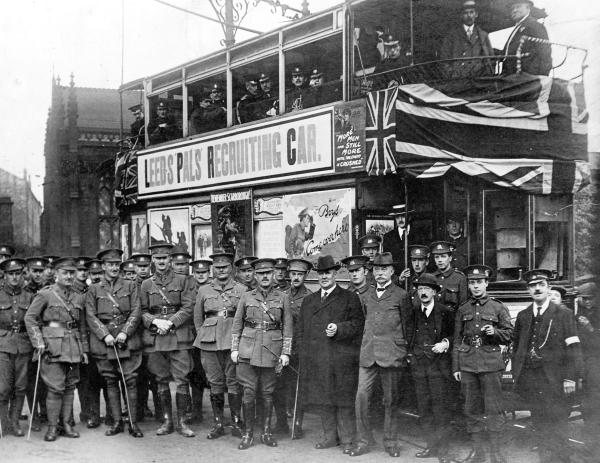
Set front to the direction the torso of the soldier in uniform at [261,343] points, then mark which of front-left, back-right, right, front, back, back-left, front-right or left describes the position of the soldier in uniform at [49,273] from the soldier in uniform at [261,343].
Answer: back-right

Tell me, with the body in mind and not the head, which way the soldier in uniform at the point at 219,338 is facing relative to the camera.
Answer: toward the camera

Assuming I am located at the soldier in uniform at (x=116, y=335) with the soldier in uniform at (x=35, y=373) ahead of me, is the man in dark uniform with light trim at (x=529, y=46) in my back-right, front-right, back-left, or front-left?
back-right

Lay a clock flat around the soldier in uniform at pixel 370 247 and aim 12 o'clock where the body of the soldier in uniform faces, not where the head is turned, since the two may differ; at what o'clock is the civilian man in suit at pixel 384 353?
The civilian man in suit is roughly at 12 o'clock from the soldier in uniform.

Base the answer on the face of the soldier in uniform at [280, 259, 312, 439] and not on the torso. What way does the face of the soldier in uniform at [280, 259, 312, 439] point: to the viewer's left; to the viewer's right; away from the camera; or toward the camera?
toward the camera

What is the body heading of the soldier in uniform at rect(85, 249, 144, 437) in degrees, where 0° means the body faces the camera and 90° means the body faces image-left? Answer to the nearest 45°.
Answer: approximately 0°

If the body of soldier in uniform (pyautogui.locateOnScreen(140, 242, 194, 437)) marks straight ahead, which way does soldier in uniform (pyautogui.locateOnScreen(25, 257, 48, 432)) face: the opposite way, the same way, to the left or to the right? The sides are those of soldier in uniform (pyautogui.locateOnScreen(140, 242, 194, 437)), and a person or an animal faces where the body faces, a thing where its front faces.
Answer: the same way

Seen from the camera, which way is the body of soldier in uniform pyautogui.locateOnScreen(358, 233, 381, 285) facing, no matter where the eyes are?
toward the camera

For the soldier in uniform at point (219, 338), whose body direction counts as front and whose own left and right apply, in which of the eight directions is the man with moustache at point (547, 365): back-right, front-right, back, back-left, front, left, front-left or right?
front-left

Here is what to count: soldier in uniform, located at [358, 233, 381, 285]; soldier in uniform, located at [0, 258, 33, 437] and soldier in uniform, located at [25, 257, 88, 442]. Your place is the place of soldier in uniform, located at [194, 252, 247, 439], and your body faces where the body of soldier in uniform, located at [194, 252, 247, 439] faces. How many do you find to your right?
2

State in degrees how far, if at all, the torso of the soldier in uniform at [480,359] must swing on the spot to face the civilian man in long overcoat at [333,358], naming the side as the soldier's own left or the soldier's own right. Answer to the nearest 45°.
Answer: approximately 90° to the soldier's own right

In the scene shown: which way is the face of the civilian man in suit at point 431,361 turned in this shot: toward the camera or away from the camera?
toward the camera

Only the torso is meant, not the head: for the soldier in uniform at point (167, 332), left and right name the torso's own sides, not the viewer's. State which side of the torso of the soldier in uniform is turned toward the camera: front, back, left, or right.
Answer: front

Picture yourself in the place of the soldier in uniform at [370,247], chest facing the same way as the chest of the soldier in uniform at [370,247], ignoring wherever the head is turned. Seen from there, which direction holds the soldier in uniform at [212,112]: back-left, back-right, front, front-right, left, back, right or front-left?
back-right

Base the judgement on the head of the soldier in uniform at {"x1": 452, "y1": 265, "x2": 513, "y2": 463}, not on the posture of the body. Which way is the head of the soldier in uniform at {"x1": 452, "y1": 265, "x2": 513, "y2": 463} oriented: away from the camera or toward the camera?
toward the camera

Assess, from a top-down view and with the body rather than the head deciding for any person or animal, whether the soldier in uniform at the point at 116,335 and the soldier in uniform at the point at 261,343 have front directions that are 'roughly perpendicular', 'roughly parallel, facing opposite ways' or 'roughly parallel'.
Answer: roughly parallel

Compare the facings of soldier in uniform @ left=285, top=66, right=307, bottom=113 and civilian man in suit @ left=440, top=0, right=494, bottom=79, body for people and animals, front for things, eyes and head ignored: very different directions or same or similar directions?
same or similar directions

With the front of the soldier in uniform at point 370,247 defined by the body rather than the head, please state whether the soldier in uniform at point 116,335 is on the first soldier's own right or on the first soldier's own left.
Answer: on the first soldier's own right
